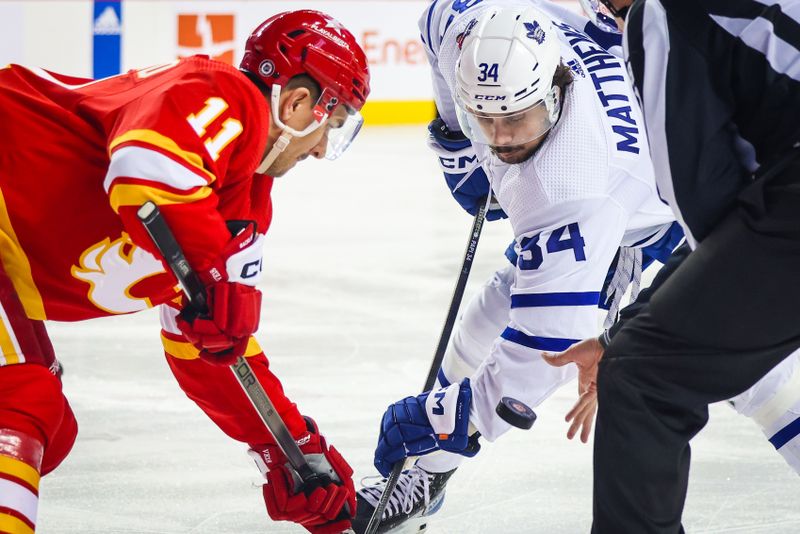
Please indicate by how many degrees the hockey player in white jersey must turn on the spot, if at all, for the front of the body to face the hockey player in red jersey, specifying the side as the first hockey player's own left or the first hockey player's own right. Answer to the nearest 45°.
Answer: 0° — they already face them

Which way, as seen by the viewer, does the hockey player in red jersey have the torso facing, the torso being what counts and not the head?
to the viewer's right

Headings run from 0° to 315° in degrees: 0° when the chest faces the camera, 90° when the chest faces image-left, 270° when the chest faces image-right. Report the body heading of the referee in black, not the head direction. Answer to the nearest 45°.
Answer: approximately 90°

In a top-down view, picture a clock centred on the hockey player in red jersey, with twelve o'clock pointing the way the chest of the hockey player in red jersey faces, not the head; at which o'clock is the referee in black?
The referee in black is roughly at 1 o'clock from the hockey player in red jersey.

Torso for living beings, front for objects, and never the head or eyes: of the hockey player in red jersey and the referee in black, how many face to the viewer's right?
1

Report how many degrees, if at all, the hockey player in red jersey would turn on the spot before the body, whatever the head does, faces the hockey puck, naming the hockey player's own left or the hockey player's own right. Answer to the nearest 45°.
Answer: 0° — they already face it

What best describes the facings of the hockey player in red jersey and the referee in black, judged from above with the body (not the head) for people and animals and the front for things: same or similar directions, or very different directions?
very different directions

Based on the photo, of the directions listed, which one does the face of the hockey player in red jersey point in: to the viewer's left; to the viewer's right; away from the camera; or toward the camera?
to the viewer's right

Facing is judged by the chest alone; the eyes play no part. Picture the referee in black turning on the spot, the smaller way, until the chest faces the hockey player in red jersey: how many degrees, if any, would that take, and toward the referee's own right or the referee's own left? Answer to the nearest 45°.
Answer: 0° — they already face them
